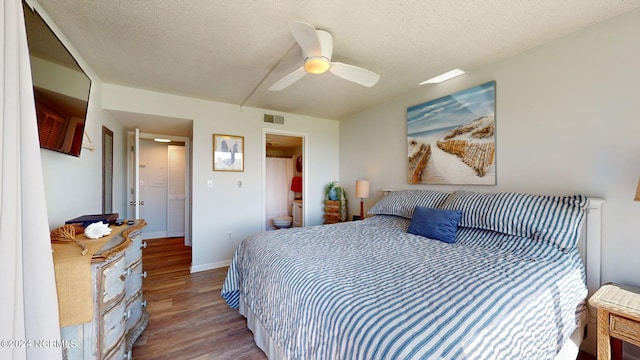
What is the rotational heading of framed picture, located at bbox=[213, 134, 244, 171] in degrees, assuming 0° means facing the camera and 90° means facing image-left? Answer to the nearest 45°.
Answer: approximately 0°

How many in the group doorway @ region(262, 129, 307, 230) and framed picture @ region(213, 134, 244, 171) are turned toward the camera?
2

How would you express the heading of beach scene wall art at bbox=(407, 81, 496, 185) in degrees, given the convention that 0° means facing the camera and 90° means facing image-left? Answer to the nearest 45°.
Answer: approximately 45°

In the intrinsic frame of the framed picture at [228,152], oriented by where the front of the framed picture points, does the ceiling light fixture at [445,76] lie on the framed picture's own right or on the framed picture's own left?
on the framed picture's own left

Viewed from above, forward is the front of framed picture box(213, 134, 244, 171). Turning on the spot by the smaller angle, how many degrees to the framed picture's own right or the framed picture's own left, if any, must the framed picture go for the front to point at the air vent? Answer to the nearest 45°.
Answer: approximately 90° to the framed picture's own left

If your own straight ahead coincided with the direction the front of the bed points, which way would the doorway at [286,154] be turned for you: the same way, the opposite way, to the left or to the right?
to the left

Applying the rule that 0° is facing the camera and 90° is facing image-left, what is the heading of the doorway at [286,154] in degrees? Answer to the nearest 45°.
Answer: approximately 0°

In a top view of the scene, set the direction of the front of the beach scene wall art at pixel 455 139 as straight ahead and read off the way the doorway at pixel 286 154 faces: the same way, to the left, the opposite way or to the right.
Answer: to the left

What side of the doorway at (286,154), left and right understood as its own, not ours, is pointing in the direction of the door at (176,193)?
right

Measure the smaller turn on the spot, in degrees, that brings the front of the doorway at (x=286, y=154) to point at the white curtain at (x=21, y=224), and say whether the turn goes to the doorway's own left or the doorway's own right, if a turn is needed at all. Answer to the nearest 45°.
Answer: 0° — it already faces it

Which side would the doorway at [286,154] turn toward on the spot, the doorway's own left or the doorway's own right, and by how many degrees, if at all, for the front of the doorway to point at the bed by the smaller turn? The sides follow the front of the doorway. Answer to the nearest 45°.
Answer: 0° — it already faces it
